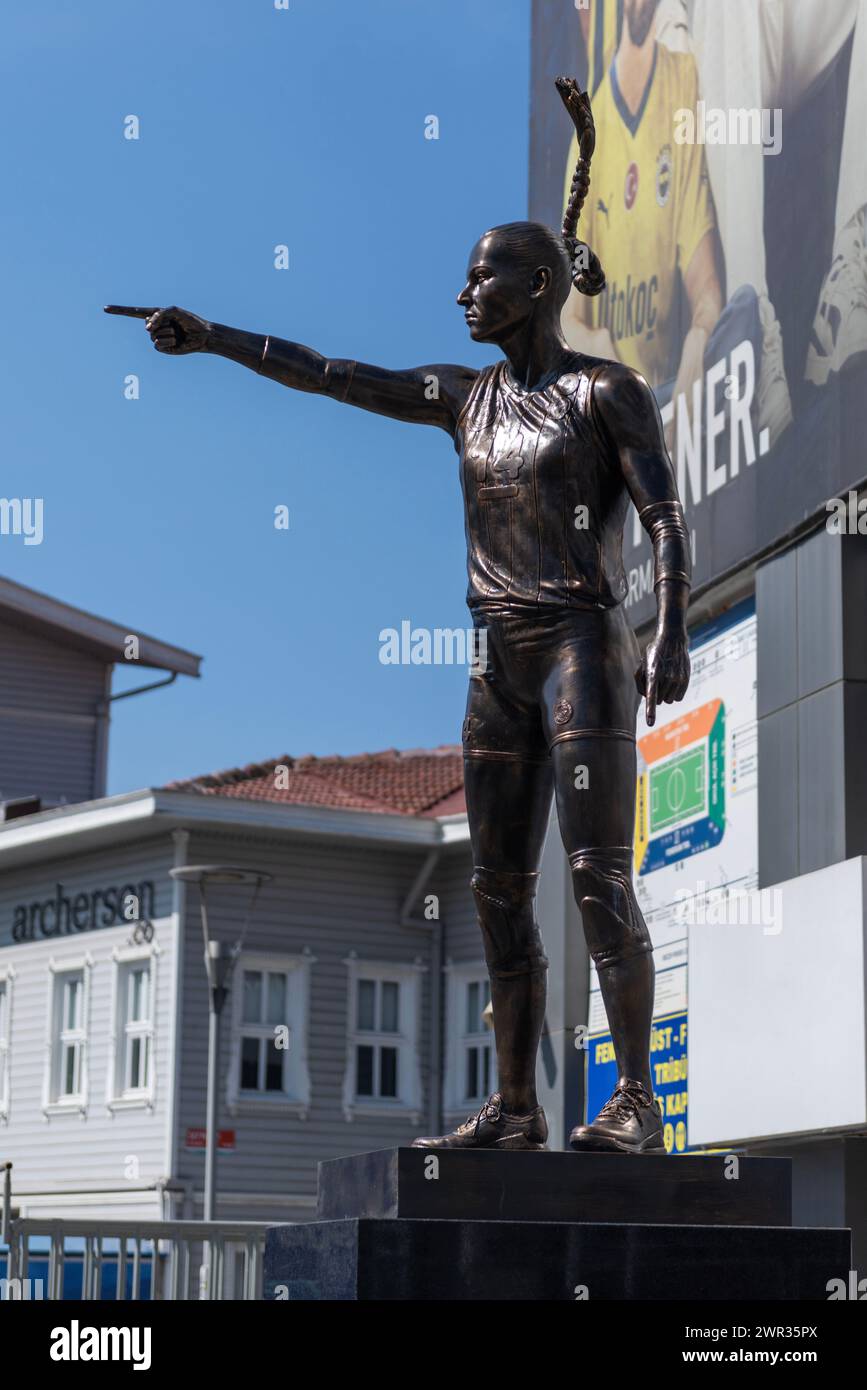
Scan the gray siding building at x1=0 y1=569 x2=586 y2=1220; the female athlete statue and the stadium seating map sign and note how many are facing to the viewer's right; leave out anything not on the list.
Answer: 0

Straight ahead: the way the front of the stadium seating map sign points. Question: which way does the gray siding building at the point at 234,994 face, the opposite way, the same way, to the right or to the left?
the same way

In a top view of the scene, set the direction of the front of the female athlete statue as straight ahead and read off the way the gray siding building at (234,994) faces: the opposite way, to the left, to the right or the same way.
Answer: the same way

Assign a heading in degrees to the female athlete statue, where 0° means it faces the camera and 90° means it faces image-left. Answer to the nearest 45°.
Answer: approximately 45°

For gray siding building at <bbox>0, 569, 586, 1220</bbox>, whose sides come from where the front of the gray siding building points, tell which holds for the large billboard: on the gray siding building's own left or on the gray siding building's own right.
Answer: on the gray siding building's own left

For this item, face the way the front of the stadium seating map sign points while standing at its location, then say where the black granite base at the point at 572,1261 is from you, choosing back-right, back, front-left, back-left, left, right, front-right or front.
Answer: front-left

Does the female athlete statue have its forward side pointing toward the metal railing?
no

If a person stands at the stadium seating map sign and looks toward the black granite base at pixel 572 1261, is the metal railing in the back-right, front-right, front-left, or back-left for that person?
front-right

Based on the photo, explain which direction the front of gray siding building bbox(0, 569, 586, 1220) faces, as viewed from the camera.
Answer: facing the viewer and to the left of the viewer

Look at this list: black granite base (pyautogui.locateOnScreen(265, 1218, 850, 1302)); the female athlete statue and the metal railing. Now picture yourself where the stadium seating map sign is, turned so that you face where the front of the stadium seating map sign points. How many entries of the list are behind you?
0

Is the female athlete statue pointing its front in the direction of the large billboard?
no

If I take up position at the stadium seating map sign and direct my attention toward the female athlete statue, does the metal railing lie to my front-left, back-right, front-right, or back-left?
front-right

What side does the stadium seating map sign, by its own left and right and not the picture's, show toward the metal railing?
front

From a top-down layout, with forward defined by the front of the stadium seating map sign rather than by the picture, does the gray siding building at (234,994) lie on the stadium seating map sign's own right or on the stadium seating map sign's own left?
on the stadium seating map sign's own right

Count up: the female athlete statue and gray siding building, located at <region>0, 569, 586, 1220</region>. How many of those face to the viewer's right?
0
